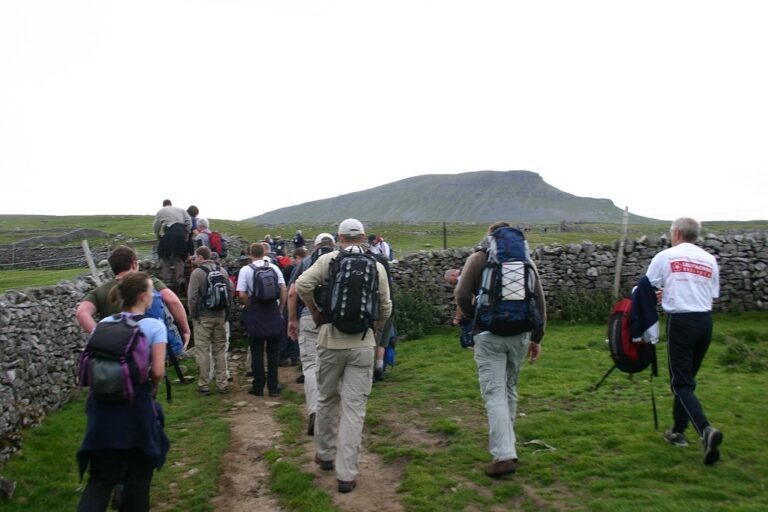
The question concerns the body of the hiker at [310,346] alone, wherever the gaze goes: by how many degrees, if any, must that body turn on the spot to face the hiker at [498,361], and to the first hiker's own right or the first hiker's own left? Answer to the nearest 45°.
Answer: approximately 135° to the first hiker's own right

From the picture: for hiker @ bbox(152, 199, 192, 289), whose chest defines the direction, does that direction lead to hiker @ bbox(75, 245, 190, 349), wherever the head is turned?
no

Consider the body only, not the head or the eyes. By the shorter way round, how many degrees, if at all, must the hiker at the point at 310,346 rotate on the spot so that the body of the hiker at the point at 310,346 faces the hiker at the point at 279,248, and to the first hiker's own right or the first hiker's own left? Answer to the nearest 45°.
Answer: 0° — they already face them

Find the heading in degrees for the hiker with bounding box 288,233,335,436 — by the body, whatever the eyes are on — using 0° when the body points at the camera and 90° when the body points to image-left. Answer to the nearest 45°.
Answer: approximately 180°

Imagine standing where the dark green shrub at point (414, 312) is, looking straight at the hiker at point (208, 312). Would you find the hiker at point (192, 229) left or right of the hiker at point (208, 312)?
right

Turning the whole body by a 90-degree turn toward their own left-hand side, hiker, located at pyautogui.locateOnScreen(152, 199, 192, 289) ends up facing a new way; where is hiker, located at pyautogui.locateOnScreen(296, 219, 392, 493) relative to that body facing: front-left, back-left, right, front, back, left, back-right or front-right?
left

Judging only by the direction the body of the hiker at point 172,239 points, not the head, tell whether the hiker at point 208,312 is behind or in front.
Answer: behind

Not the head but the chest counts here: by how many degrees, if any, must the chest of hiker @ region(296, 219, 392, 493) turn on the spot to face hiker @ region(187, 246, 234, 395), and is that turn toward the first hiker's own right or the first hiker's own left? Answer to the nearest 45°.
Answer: approximately 45° to the first hiker's own left

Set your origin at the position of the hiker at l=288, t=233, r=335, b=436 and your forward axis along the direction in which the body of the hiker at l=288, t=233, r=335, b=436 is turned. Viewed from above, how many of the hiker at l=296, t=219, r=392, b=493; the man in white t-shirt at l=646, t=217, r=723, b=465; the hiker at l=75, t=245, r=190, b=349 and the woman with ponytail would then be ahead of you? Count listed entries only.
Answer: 0

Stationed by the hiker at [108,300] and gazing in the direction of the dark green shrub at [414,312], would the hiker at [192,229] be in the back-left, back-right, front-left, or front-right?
front-left

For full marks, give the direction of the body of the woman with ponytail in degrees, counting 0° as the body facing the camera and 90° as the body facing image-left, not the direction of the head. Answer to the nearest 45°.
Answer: approximately 225°

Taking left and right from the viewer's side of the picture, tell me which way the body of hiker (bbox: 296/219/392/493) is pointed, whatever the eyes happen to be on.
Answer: facing away from the viewer

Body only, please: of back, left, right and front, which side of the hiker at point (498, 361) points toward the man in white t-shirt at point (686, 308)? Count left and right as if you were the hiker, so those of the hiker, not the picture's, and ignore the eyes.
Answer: right

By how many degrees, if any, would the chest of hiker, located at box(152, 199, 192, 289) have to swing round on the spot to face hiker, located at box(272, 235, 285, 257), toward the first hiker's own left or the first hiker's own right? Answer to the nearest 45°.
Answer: approximately 45° to the first hiker's own right

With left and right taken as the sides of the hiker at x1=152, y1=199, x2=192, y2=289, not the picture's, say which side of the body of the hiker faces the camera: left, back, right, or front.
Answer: back

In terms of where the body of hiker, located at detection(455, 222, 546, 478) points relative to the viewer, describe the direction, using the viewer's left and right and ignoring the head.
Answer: facing away from the viewer

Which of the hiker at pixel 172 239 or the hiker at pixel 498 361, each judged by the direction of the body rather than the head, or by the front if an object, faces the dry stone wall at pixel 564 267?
the hiker at pixel 498 361
